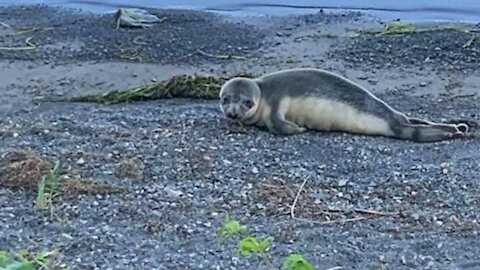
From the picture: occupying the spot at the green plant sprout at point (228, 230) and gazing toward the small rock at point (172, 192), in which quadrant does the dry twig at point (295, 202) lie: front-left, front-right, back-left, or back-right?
front-right

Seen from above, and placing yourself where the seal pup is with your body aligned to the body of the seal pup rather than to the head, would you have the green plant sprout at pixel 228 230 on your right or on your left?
on your left

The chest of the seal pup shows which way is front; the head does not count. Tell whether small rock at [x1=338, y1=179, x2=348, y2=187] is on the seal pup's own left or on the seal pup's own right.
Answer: on the seal pup's own left

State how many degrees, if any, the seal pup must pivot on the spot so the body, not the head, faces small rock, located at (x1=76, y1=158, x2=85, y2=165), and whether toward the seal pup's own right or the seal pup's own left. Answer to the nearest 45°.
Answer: approximately 45° to the seal pup's own left

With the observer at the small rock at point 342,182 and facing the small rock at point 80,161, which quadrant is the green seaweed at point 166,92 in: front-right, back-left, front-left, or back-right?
front-right

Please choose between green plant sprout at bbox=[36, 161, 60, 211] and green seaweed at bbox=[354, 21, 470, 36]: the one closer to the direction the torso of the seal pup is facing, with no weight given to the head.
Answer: the green plant sprout

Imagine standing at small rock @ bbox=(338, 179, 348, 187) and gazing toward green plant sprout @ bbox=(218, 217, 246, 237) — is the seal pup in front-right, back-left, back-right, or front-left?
back-right

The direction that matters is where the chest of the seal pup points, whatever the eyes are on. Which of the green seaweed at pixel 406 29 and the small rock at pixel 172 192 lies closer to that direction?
the small rock

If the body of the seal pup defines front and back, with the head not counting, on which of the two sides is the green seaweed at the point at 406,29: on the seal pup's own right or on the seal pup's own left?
on the seal pup's own right

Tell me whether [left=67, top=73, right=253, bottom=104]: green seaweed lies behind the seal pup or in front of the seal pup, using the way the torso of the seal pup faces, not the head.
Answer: in front

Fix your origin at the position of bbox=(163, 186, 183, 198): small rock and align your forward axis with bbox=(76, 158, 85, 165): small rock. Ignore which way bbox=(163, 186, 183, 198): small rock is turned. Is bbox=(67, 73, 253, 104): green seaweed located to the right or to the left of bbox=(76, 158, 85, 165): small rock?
right

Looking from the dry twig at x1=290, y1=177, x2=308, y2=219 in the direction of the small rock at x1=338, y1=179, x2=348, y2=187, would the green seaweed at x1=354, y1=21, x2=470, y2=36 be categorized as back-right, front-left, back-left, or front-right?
front-left

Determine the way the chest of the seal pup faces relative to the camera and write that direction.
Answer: to the viewer's left

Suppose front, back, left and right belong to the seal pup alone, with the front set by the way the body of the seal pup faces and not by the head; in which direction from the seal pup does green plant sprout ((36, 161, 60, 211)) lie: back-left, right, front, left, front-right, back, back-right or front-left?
front-left

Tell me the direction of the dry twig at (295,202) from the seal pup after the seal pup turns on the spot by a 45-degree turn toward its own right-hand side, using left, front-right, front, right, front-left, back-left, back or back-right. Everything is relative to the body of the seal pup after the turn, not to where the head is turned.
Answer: back-left
